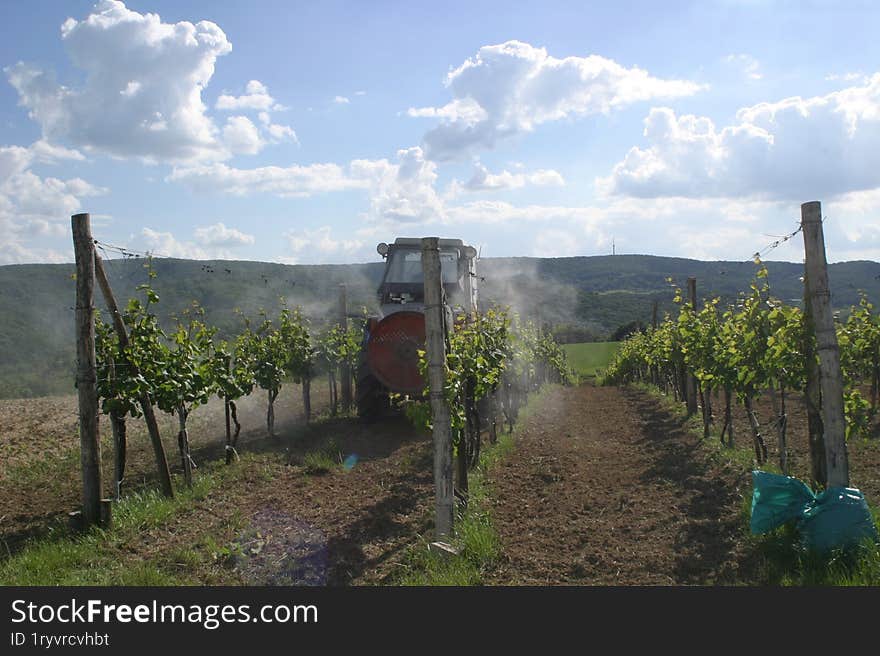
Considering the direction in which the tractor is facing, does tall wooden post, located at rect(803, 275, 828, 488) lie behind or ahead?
behind

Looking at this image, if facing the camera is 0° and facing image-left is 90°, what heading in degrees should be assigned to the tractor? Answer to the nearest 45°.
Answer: approximately 180°

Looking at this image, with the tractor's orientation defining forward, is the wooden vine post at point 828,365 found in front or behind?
behind

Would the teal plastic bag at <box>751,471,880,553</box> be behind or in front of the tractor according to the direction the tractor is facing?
behind

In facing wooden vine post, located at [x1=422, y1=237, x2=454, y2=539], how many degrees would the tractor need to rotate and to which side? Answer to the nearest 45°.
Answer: approximately 180°

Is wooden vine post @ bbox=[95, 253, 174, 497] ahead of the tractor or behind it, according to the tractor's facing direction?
behind

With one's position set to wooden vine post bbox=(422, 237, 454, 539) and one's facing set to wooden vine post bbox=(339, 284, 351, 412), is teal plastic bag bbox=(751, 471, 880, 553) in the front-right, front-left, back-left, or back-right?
back-right
